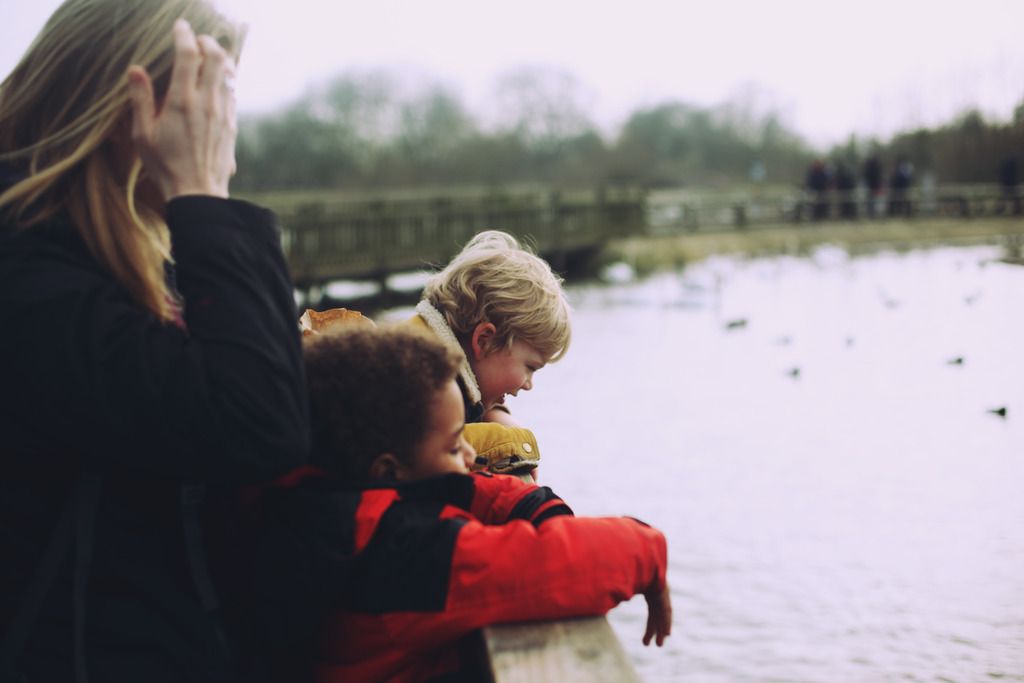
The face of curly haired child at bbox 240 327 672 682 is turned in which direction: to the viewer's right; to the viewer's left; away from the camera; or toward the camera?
to the viewer's right

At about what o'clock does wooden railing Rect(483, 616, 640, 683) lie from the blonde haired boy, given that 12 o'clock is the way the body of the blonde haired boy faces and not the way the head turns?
The wooden railing is roughly at 3 o'clock from the blonde haired boy.

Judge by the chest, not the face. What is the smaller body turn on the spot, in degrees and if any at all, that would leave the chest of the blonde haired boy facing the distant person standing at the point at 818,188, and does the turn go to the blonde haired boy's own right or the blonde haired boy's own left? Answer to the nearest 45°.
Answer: approximately 90° to the blonde haired boy's own left

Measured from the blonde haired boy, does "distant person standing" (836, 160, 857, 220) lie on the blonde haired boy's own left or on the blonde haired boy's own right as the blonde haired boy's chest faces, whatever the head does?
on the blonde haired boy's own left

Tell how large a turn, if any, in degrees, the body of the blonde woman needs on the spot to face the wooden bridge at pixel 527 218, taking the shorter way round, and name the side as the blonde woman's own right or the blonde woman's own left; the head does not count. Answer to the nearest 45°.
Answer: approximately 90° to the blonde woman's own left

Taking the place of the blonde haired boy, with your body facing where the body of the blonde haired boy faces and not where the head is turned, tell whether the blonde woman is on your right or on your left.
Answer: on your right

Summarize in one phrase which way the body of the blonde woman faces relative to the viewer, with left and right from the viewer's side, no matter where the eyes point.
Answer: facing to the right of the viewer

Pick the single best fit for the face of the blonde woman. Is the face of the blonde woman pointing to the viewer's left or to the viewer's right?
to the viewer's right

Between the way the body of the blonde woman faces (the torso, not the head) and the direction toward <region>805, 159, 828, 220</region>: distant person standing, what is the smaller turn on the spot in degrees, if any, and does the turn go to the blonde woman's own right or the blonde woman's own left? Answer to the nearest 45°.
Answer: approximately 45° to the blonde woman's own left

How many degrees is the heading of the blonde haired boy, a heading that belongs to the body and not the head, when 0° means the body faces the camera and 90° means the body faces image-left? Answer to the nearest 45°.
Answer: approximately 270°

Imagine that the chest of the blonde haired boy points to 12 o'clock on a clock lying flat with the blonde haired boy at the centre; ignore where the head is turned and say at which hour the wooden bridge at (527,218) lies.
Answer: The wooden bridge is roughly at 9 o'clock from the blonde haired boy.

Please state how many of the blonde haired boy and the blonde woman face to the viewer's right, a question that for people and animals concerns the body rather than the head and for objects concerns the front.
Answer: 2
